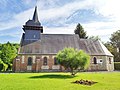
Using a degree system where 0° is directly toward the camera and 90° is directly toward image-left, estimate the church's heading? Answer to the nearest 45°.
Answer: approximately 90°

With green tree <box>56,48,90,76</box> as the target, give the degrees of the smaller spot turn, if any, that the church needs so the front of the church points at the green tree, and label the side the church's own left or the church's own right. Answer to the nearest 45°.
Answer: approximately 90° to the church's own left
